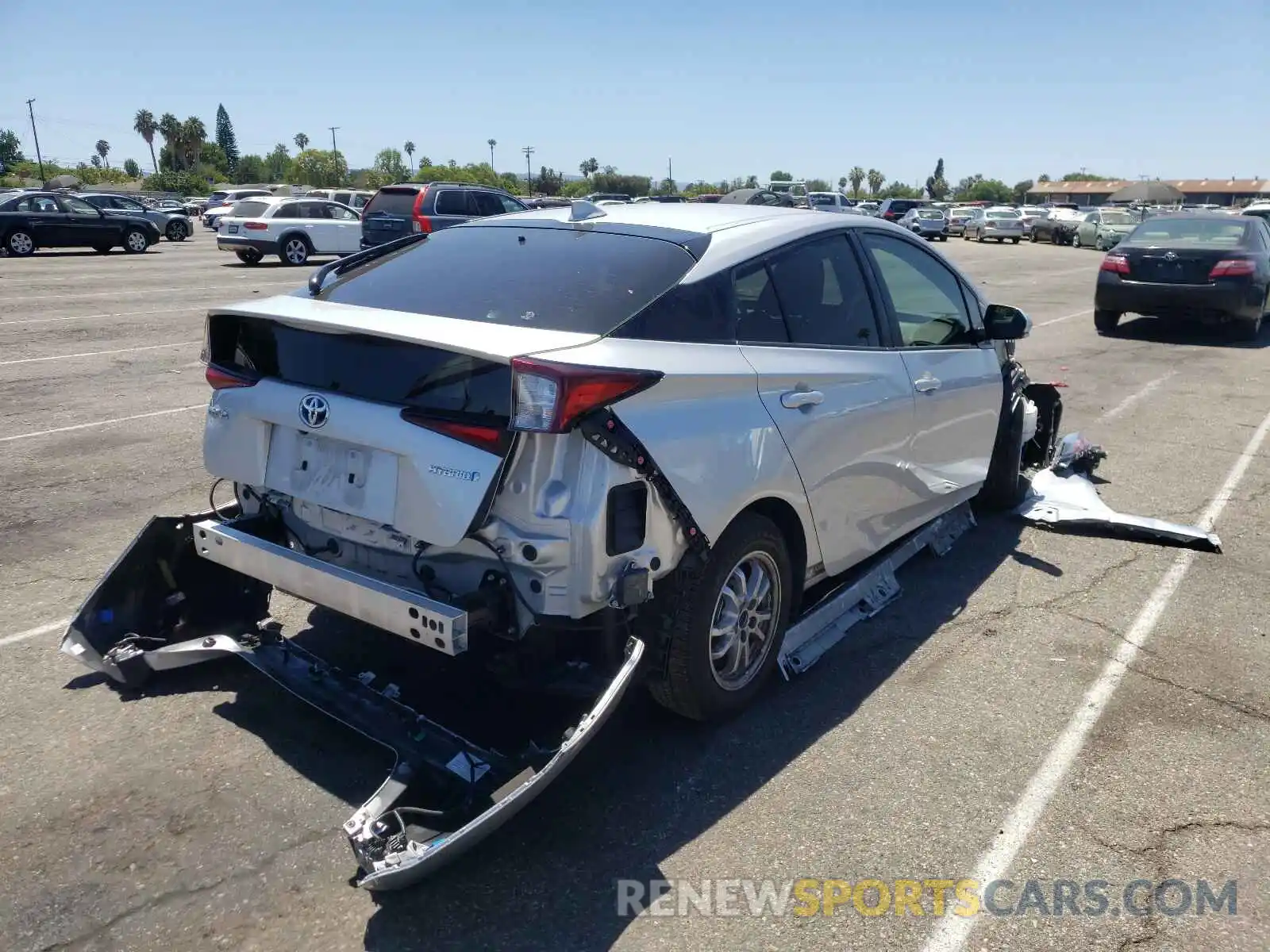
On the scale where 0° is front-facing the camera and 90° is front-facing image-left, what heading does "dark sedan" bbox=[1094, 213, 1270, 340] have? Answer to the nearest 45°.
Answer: approximately 180°

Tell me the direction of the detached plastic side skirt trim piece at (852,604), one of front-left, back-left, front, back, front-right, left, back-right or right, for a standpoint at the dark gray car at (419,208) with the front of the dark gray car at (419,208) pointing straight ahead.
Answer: back-right

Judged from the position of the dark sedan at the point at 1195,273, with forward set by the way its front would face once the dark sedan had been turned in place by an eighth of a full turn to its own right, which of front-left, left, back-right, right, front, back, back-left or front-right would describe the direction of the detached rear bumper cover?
back-right

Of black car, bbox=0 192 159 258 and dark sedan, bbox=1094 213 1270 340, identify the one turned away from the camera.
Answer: the dark sedan

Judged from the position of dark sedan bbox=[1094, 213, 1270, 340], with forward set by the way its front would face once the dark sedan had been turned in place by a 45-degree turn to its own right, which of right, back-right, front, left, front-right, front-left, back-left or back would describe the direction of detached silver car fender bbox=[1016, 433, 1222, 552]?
back-right

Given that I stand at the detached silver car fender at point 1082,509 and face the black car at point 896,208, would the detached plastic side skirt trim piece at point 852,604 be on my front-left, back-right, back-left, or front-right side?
back-left

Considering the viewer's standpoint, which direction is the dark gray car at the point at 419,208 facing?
facing away from the viewer and to the right of the viewer

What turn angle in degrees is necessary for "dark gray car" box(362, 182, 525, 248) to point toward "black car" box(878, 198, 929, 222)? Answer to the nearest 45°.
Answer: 0° — it already faces it
